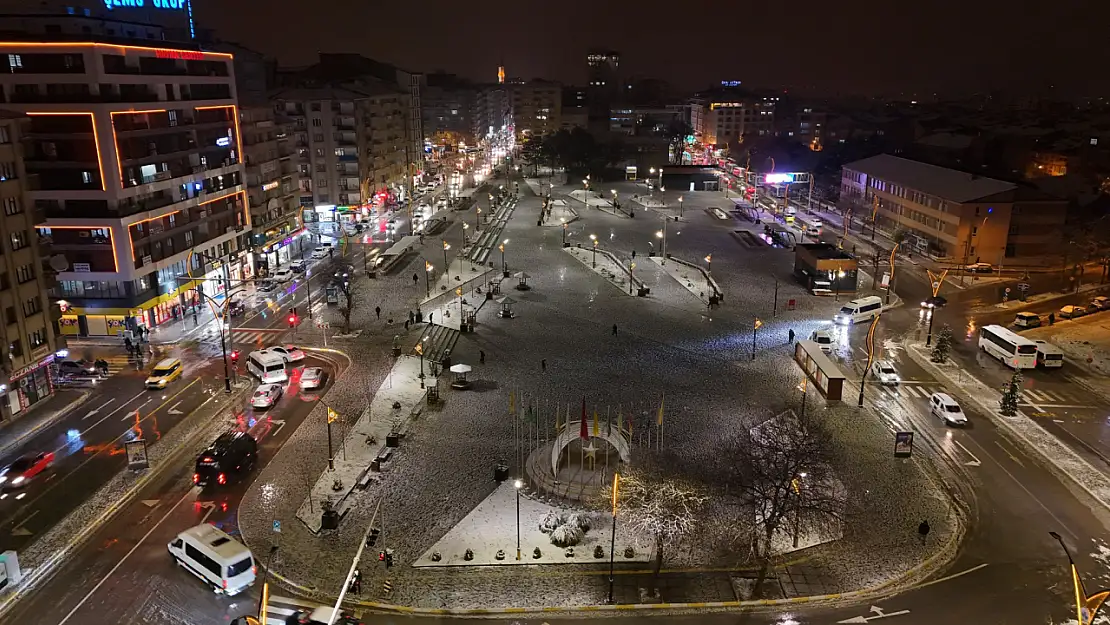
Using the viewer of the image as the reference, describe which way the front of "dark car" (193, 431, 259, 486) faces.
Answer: facing away from the viewer and to the right of the viewer

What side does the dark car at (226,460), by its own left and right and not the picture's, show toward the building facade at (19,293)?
left

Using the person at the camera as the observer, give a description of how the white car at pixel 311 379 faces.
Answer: facing away from the viewer and to the right of the viewer

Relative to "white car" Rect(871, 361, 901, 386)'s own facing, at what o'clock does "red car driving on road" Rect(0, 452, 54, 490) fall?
The red car driving on road is roughly at 3 o'clock from the white car.

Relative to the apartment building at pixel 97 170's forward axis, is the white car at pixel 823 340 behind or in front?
in front

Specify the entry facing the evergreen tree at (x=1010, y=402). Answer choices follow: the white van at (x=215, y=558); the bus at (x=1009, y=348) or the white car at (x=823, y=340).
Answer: the white car

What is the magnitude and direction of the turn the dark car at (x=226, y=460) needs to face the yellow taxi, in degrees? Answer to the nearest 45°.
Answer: approximately 45° to its left

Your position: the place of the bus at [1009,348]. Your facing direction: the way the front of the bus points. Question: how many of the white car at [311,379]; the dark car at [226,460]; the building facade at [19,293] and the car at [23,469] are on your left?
4
